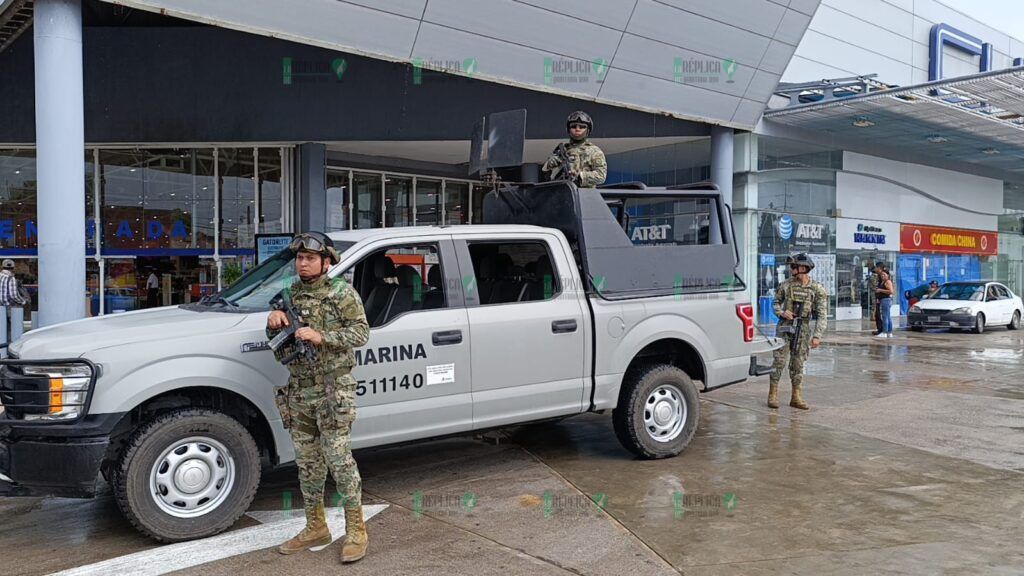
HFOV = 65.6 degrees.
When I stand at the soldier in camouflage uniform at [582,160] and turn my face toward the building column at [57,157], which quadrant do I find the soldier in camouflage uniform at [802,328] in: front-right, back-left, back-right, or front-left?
back-right

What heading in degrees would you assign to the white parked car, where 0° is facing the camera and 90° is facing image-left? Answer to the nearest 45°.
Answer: approximately 45°

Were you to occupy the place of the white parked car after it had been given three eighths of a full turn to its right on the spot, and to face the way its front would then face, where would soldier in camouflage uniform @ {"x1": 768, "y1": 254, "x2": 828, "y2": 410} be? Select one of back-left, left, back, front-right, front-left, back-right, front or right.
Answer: back

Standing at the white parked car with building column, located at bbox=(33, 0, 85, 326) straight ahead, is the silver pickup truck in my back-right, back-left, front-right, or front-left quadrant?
front-left

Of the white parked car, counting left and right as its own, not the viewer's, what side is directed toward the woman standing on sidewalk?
front

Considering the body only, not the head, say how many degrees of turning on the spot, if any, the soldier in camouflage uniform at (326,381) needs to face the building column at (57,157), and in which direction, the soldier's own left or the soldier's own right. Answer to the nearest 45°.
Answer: approximately 90° to the soldier's own right

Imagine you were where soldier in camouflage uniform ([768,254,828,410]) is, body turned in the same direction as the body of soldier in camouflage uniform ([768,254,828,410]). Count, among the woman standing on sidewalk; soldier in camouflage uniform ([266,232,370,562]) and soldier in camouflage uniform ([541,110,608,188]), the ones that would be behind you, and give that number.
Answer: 1

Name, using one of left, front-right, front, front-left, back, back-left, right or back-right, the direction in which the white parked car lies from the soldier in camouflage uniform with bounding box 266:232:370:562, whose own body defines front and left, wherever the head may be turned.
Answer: back

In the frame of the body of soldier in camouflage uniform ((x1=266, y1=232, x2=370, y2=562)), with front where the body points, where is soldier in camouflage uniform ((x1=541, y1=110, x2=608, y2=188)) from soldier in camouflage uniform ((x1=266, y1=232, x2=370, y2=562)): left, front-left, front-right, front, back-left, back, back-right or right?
back

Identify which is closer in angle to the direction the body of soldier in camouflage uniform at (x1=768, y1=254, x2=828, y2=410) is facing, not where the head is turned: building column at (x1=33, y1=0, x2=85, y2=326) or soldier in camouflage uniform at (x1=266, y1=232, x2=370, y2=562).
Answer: the soldier in camouflage uniform

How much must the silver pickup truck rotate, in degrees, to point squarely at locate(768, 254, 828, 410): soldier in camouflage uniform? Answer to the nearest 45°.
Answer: approximately 180°

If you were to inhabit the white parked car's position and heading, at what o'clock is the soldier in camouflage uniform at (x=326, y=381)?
The soldier in camouflage uniform is roughly at 11 o'clock from the white parked car.

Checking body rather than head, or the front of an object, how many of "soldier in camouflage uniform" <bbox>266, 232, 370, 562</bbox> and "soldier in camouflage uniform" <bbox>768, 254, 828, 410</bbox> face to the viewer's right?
0

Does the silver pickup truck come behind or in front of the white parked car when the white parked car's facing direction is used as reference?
in front

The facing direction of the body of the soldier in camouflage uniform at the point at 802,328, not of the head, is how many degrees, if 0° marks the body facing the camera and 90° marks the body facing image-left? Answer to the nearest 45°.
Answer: approximately 0°
